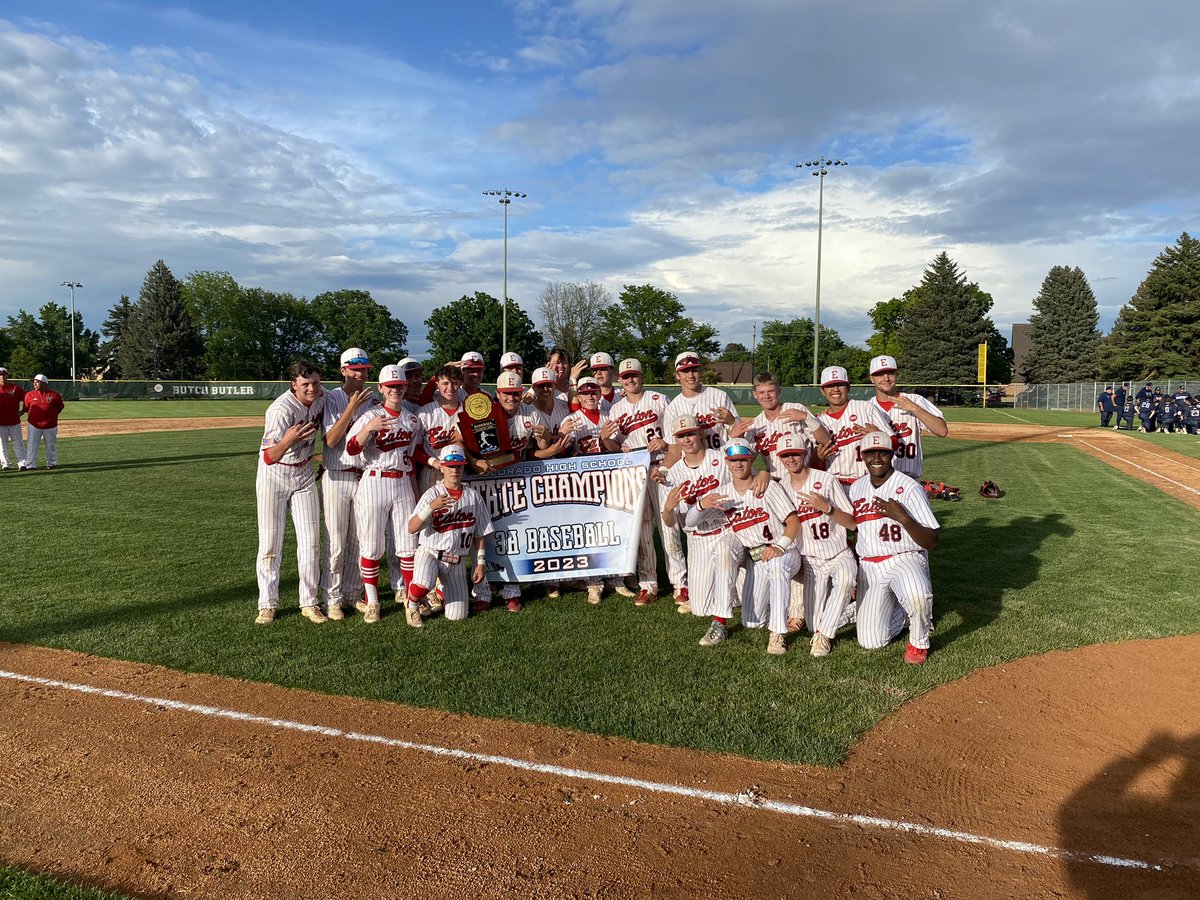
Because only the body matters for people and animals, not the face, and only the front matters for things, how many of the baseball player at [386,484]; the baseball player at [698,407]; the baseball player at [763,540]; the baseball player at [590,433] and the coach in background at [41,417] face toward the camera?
5

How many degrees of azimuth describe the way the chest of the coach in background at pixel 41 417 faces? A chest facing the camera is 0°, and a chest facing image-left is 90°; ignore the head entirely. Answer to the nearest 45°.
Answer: approximately 0°

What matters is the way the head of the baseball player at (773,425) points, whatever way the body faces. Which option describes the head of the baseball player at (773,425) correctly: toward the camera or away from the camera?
toward the camera

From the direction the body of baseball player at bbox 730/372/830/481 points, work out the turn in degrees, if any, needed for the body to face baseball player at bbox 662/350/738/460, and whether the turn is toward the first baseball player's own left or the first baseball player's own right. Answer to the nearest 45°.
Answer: approximately 135° to the first baseball player's own right

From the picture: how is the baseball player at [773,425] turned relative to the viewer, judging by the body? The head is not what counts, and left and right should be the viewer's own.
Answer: facing the viewer

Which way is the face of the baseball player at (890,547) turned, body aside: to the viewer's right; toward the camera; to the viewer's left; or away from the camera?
toward the camera

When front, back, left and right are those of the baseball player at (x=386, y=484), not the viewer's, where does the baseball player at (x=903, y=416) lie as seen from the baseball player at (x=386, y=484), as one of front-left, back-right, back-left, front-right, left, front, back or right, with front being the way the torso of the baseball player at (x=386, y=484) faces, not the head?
left

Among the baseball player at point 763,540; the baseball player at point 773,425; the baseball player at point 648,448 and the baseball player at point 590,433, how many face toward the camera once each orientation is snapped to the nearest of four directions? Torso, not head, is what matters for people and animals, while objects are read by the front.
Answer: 4

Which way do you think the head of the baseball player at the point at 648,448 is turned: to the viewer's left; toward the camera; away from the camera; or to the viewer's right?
toward the camera

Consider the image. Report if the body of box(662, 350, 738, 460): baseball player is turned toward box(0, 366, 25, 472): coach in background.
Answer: no

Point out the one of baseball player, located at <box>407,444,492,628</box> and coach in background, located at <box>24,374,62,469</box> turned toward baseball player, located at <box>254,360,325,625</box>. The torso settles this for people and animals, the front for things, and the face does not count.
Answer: the coach in background

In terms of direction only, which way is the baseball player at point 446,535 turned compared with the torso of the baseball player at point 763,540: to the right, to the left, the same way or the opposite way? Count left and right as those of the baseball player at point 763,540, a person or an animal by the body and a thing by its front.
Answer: the same way

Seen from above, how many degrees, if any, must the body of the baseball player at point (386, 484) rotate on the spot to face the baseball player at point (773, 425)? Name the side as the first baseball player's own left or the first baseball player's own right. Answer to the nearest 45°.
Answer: approximately 90° to the first baseball player's own left

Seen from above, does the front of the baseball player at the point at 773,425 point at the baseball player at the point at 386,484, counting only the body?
no

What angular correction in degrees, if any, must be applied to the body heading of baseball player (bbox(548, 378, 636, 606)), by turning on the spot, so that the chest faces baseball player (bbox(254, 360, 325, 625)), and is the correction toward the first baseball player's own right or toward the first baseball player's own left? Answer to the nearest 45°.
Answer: approximately 45° to the first baseball player's own right

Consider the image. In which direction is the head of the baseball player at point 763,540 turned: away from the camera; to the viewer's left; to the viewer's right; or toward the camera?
toward the camera

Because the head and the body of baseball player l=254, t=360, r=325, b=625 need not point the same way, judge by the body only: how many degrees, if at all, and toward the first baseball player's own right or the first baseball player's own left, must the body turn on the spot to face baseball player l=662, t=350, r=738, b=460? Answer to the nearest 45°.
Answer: approximately 45° to the first baseball player's own left
